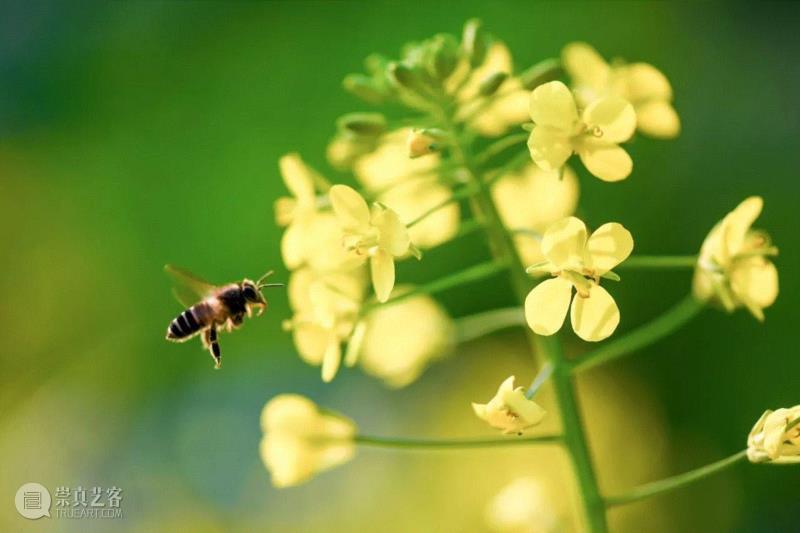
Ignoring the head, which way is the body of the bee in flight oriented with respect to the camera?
to the viewer's right

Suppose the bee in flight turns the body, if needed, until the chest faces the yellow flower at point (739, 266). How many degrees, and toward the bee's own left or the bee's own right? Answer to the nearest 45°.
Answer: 0° — it already faces it

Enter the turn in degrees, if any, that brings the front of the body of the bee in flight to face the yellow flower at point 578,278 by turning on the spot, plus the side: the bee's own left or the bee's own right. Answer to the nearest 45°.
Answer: approximately 45° to the bee's own right
